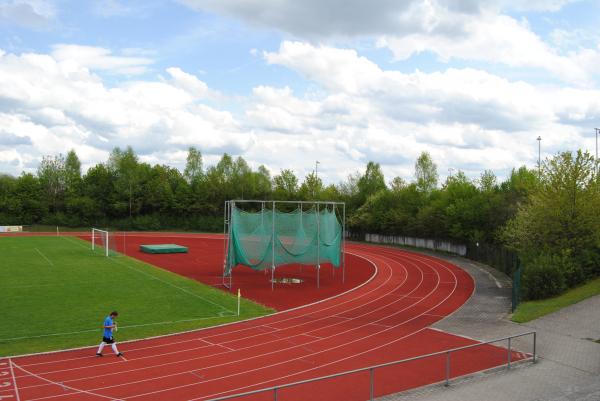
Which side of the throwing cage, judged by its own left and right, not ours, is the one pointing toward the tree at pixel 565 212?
back

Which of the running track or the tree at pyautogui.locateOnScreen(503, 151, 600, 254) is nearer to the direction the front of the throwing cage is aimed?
the running track

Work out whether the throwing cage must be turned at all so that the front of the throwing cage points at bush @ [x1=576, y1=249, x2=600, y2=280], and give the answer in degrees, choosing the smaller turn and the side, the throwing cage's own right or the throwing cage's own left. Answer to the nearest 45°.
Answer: approximately 180°

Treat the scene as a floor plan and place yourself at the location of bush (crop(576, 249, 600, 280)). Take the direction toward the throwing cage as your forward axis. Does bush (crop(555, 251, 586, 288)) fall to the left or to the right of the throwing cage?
left

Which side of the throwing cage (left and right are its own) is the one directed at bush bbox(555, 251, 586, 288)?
back

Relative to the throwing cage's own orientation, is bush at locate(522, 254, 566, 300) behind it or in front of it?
behind

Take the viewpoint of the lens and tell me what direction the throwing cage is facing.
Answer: facing to the left of the viewer
